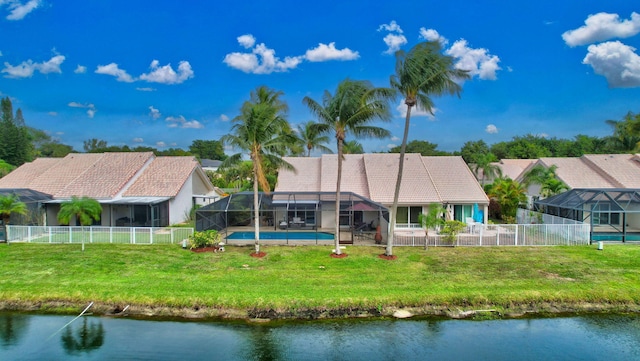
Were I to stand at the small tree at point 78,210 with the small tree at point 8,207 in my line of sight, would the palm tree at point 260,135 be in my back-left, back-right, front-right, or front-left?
back-right

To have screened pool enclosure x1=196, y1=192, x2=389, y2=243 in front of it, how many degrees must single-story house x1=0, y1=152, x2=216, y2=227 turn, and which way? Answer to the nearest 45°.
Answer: approximately 135° to its right

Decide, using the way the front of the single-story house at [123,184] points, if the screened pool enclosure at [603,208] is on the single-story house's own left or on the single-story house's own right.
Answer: on the single-story house's own right

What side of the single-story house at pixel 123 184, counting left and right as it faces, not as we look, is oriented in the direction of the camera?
back

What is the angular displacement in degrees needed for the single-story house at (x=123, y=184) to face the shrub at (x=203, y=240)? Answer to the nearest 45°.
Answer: approximately 180°

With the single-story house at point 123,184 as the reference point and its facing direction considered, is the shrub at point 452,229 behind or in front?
behind

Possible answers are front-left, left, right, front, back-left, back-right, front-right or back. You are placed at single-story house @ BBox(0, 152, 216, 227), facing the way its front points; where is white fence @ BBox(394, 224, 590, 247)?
back-right
